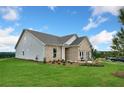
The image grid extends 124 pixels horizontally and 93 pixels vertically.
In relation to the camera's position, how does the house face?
facing the viewer and to the right of the viewer

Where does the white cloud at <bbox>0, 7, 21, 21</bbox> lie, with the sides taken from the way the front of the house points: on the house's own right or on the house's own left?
on the house's own right

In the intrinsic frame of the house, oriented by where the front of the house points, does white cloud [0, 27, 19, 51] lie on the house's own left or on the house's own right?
on the house's own right

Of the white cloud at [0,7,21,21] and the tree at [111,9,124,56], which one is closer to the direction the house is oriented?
the tree
